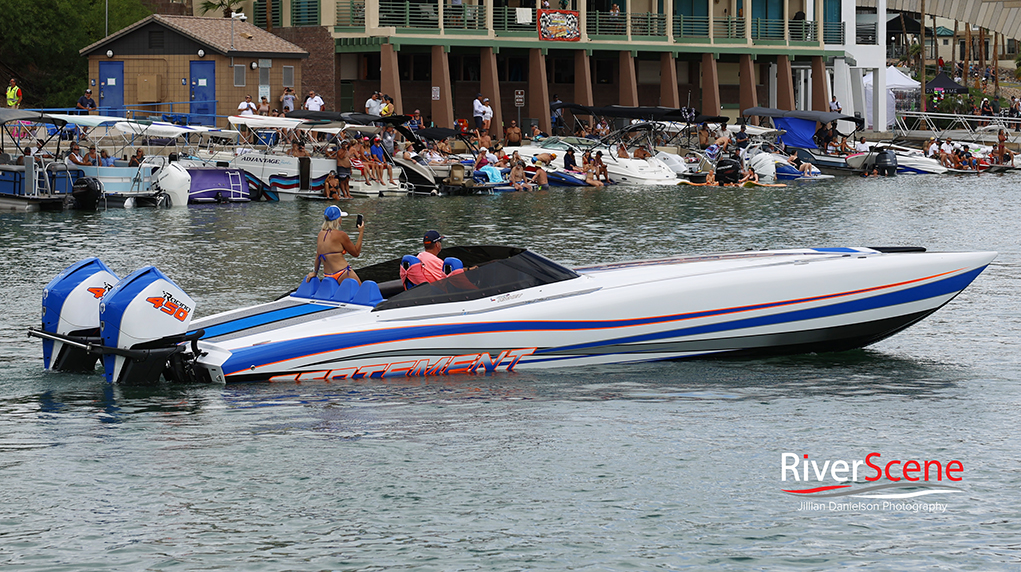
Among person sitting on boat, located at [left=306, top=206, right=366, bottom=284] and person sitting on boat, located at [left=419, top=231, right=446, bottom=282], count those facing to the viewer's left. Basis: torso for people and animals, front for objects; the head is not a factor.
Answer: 0

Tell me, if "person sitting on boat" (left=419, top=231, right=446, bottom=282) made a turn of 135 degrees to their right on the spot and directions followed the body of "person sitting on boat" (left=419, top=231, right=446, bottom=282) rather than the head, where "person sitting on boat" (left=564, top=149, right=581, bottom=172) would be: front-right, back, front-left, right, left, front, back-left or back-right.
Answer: back

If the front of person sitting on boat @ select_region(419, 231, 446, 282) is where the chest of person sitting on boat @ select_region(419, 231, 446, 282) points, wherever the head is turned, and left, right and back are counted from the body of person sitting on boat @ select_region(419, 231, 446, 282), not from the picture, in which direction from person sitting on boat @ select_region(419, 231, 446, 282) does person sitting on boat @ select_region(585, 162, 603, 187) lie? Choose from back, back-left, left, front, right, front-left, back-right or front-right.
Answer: front-left

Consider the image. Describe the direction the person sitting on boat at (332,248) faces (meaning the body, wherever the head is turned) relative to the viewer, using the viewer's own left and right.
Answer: facing away from the viewer and to the right of the viewer

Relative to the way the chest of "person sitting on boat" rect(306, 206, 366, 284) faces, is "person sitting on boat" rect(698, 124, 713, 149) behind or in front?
in front

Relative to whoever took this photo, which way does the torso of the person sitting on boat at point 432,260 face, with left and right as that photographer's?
facing away from the viewer and to the right of the viewer

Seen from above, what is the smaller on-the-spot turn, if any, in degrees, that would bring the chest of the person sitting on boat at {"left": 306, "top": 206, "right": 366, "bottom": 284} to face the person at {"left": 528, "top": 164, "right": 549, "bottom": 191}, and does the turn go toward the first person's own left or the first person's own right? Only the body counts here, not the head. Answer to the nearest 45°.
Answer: approximately 45° to the first person's own left

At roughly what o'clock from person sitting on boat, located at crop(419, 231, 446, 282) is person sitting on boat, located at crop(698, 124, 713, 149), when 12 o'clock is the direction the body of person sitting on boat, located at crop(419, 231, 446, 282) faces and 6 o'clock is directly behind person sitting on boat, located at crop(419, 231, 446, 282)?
person sitting on boat, located at crop(698, 124, 713, 149) is roughly at 11 o'clock from person sitting on boat, located at crop(419, 231, 446, 282).
